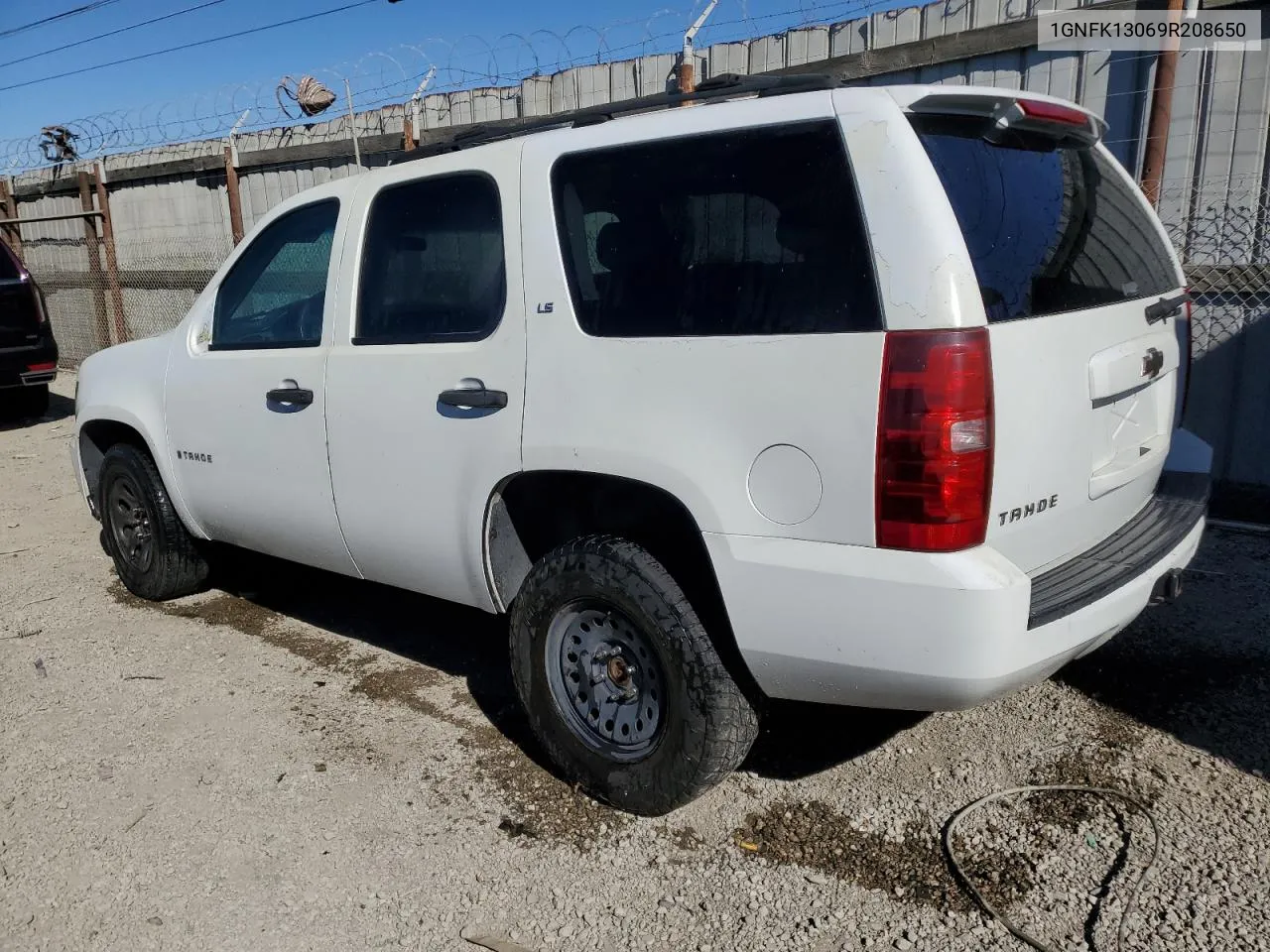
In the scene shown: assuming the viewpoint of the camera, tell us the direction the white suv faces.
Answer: facing away from the viewer and to the left of the viewer

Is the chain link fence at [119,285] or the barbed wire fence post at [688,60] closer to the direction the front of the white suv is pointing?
the chain link fence

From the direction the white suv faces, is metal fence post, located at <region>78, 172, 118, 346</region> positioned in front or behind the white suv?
in front

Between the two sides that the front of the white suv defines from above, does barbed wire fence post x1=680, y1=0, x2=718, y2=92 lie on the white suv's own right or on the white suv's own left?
on the white suv's own right

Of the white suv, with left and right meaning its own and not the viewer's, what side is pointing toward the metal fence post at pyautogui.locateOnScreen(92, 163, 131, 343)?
front

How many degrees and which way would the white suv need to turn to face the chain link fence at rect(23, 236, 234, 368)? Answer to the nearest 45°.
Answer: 0° — it already faces it

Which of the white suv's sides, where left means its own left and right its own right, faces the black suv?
front

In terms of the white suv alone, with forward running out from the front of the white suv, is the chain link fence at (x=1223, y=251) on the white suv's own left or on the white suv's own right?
on the white suv's own right
